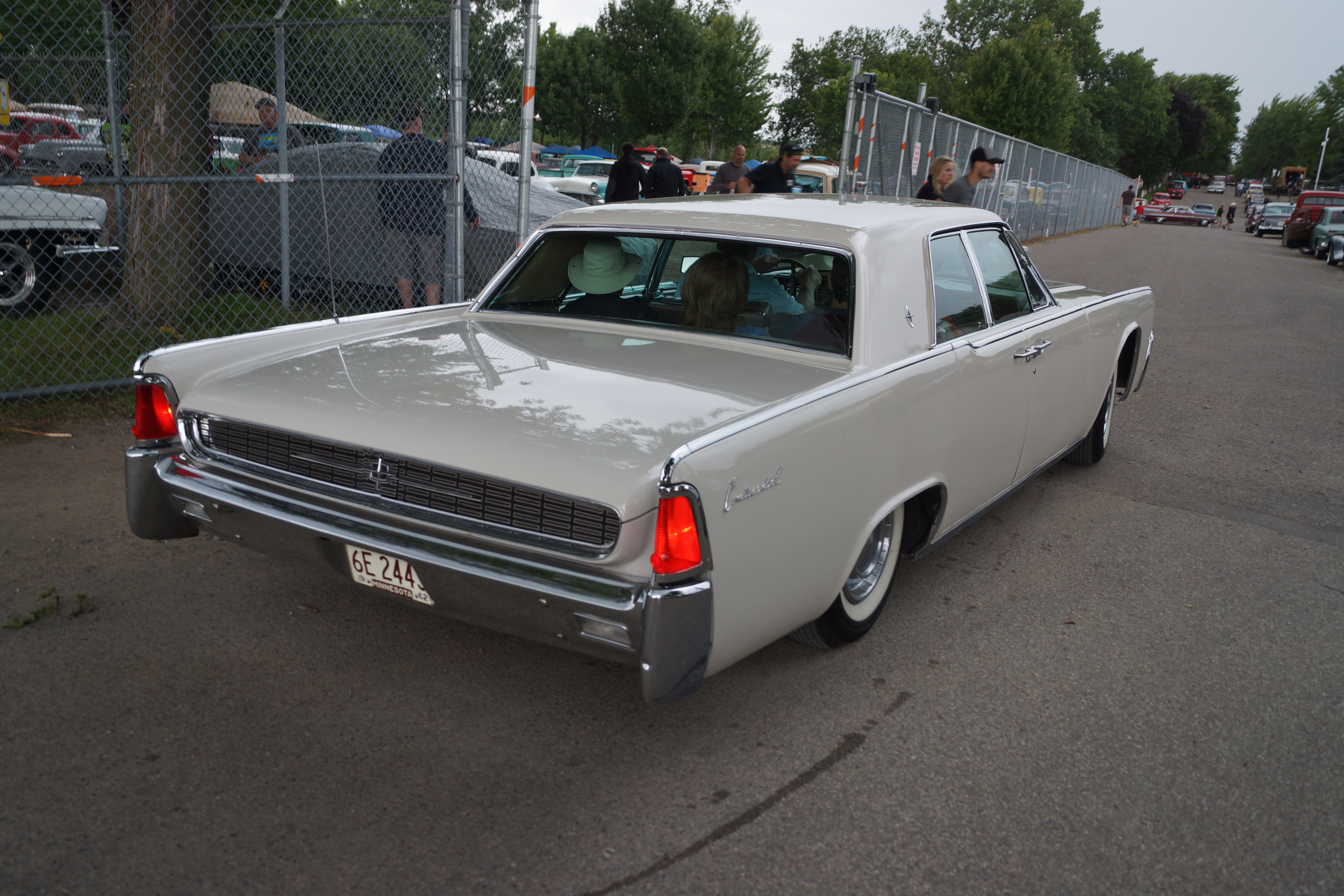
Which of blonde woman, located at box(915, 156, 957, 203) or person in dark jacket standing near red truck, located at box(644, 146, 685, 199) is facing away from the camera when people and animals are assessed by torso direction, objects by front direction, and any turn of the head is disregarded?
the person in dark jacket standing near red truck

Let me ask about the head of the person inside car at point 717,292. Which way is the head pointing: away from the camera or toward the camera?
away from the camera

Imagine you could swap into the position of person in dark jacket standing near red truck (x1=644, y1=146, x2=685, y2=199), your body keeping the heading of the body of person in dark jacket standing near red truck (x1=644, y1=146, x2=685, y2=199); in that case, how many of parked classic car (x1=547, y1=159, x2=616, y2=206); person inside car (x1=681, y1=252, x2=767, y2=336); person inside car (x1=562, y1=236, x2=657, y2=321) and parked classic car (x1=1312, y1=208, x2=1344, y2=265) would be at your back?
2

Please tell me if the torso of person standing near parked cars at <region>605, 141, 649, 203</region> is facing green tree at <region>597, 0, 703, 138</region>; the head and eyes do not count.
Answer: yes

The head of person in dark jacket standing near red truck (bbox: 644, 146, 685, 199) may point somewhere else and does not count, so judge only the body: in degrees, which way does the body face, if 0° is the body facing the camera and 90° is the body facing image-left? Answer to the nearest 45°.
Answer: approximately 180°

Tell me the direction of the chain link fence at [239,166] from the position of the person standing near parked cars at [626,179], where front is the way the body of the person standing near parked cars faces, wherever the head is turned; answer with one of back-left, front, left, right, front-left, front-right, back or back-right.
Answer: back-left

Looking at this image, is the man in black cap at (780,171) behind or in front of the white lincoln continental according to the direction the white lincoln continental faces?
in front

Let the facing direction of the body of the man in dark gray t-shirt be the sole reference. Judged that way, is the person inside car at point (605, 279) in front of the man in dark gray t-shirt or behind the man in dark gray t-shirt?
in front

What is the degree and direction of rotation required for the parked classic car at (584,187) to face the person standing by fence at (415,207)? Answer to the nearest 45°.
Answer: approximately 45° to its left
